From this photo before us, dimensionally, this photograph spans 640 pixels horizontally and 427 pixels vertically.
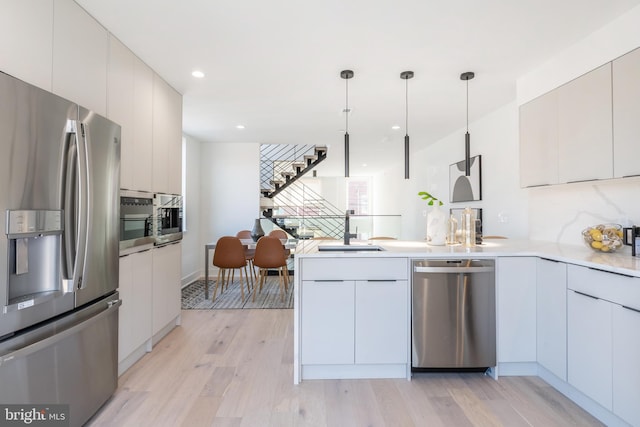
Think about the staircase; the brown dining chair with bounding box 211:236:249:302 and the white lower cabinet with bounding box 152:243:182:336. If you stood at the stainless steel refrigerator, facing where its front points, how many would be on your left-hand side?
3

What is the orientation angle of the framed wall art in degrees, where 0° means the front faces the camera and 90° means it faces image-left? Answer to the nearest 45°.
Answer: approximately 45°

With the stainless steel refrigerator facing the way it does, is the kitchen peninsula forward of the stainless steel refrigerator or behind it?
forward

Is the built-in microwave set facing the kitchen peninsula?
yes

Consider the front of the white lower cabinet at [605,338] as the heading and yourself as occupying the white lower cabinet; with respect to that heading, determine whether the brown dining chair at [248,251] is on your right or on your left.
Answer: on your right

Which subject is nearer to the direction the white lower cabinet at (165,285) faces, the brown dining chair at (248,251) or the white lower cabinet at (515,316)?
the white lower cabinet

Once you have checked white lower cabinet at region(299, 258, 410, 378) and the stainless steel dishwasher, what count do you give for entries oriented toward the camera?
2

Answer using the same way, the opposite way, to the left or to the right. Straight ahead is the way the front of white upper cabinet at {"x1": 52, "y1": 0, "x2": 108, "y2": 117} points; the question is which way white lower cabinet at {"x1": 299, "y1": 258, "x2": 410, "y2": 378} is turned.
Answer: to the right

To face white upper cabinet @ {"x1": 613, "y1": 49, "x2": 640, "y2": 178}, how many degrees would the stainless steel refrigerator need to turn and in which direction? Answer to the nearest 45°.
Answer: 0° — it already faces it

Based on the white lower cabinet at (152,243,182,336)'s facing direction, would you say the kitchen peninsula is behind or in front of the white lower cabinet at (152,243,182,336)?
in front

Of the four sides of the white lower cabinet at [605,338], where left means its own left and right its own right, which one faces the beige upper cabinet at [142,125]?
front

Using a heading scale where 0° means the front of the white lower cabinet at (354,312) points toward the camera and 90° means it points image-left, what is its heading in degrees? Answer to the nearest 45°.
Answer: approximately 0°

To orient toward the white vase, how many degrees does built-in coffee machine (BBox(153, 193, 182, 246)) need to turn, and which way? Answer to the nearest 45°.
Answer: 0° — it already faces it
